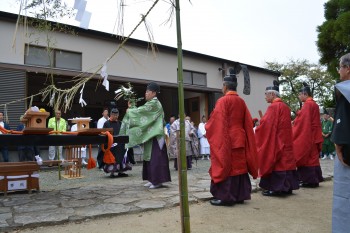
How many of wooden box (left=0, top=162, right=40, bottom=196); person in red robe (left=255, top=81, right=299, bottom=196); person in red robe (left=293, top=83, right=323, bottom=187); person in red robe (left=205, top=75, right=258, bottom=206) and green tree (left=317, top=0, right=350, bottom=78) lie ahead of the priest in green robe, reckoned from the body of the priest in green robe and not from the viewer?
1

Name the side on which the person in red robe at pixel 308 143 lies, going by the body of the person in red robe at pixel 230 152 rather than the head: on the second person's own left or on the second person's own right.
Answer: on the second person's own right

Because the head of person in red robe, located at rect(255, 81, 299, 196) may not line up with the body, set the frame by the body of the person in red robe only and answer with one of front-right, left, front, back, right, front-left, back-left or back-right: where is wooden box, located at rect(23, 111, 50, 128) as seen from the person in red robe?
front-left

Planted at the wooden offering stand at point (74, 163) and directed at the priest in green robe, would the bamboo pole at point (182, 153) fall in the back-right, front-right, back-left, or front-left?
front-right

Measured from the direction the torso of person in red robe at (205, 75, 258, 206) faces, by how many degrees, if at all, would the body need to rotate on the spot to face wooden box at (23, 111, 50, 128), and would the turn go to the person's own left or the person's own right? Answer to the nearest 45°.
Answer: approximately 45° to the person's own left

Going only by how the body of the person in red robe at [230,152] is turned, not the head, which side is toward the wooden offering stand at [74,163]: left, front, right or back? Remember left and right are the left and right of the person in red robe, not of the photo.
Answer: front

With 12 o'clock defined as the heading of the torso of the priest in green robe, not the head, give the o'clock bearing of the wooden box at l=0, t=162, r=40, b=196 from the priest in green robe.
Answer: The wooden box is roughly at 12 o'clock from the priest in green robe.

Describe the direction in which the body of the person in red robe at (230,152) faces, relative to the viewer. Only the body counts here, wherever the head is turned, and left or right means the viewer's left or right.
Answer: facing away from the viewer and to the left of the viewer

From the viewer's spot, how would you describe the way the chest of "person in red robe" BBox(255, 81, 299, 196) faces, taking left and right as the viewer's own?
facing to the left of the viewer

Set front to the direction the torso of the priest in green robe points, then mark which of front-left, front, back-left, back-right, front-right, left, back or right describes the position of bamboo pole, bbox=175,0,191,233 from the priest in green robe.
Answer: left

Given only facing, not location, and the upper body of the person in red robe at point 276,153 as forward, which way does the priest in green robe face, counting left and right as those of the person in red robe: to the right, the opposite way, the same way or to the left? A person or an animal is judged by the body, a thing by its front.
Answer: the same way

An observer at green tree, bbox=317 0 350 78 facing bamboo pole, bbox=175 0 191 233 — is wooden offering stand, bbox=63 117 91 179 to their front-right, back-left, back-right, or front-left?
front-right

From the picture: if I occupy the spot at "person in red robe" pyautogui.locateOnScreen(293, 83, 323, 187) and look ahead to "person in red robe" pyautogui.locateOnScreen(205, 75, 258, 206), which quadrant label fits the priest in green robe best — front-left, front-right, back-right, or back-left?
front-right

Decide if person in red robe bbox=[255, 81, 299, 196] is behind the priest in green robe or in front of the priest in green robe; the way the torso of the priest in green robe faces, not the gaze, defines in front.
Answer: behind

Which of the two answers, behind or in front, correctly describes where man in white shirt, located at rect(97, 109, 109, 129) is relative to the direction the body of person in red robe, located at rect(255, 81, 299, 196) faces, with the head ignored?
in front

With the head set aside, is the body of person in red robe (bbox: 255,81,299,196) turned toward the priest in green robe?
yes

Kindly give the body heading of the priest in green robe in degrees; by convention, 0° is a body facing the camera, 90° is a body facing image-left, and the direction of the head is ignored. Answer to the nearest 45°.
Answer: approximately 90°
